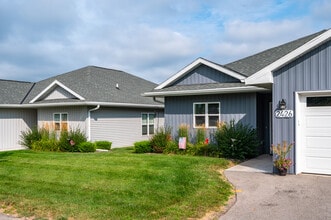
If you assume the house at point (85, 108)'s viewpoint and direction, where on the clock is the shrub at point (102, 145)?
The shrub is roughly at 10 o'clock from the house.

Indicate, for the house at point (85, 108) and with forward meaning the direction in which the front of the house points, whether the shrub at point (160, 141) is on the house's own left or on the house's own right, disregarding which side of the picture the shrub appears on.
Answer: on the house's own left

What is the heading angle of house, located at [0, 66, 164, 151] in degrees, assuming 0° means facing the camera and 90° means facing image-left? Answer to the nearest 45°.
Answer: approximately 45°

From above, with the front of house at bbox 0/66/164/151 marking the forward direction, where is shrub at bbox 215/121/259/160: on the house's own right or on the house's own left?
on the house's own left

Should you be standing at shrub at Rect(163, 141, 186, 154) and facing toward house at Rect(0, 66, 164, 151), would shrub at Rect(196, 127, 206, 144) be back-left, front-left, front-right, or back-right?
back-right

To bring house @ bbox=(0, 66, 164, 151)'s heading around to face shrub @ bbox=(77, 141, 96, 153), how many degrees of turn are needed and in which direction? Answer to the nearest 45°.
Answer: approximately 45° to its left

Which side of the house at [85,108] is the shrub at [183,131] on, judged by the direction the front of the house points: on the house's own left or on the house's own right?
on the house's own left

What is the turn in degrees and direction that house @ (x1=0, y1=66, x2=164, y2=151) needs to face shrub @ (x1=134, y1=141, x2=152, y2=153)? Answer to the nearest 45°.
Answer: approximately 90° to its left

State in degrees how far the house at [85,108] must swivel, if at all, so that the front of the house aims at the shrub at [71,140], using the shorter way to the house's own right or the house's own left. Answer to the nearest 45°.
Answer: approximately 45° to the house's own left

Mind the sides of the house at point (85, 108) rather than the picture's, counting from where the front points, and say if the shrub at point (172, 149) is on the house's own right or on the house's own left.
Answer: on the house's own left

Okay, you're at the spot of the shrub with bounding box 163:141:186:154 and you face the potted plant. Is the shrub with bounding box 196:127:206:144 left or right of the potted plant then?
left

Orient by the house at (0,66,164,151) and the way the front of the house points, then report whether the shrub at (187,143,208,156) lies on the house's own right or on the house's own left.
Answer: on the house's own left
